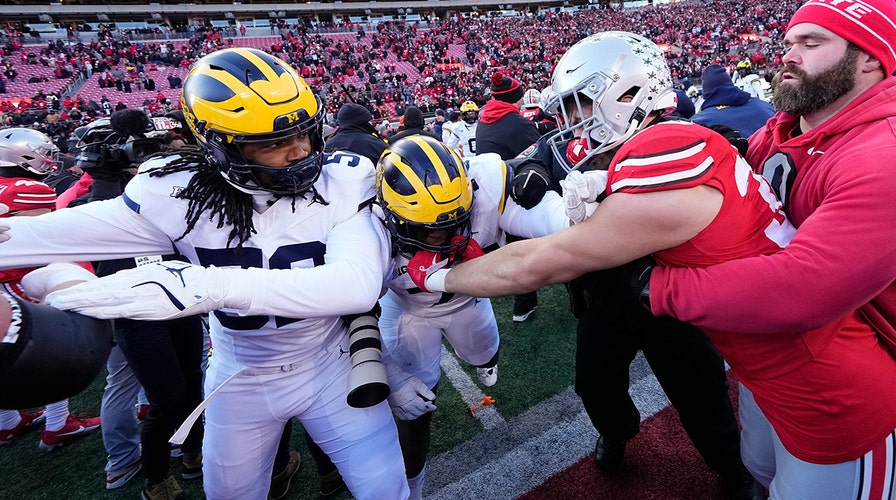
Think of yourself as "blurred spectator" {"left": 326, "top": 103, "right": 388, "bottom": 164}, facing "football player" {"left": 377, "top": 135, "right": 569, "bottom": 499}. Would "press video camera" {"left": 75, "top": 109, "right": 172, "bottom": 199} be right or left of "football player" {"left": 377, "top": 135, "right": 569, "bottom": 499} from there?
right

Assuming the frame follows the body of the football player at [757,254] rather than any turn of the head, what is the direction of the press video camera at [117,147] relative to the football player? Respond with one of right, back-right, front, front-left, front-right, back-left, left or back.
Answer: front

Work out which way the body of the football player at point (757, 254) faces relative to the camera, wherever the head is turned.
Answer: to the viewer's left

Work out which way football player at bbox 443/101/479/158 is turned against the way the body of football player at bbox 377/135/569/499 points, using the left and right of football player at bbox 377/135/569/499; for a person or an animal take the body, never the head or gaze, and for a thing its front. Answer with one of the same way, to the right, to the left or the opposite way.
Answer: the same way

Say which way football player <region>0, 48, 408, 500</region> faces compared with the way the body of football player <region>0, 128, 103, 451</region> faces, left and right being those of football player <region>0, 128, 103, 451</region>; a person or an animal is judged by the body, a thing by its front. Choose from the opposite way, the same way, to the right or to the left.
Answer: to the right

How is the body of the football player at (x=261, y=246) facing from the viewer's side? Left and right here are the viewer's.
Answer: facing the viewer

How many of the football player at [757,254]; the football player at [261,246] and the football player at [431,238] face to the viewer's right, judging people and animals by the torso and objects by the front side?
0

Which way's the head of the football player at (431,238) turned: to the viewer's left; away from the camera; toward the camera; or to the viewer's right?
toward the camera

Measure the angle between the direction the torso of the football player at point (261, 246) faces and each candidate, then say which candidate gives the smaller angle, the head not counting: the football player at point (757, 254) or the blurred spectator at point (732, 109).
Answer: the football player

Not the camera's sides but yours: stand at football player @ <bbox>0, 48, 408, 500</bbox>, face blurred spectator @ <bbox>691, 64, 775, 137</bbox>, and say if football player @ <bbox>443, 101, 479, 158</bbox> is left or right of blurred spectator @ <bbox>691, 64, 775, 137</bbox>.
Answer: left

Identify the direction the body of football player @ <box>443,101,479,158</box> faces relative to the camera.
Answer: toward the camera

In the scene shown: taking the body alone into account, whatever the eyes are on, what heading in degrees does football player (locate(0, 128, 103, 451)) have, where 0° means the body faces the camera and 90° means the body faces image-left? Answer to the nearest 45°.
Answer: approximately 270°

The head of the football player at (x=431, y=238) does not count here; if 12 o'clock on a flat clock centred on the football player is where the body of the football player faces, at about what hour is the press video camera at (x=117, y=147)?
The press video camera is roughly at 4 o'clock from the football player.

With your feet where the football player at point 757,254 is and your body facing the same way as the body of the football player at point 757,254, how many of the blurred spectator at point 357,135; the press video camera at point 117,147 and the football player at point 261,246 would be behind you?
0

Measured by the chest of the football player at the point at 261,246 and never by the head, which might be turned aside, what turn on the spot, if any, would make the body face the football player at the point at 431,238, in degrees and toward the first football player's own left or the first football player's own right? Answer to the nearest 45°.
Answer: approximately 90° to the first football player's own left
